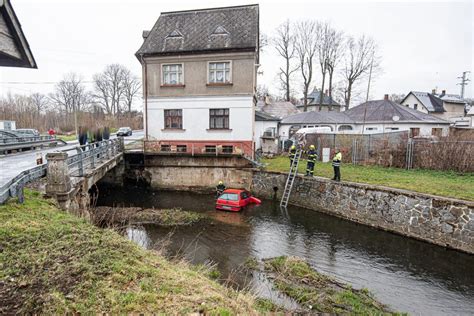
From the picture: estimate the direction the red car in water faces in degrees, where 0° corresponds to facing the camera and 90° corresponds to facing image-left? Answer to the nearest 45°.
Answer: approximately 225°

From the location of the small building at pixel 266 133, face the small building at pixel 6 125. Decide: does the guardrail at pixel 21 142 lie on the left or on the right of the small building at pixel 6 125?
left

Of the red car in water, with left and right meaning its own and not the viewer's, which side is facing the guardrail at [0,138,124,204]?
back

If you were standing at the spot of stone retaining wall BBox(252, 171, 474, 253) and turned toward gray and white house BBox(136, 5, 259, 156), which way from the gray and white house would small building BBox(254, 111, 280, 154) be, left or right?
right

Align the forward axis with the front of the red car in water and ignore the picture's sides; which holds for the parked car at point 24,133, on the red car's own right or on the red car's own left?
on the red car's own left

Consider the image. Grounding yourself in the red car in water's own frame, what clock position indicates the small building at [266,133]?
The small building is roughly at 11 o'clock from the red car in water.

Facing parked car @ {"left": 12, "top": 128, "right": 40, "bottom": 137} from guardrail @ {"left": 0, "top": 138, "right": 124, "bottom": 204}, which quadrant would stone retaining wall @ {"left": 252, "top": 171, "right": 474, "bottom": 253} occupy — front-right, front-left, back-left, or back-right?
back-right
